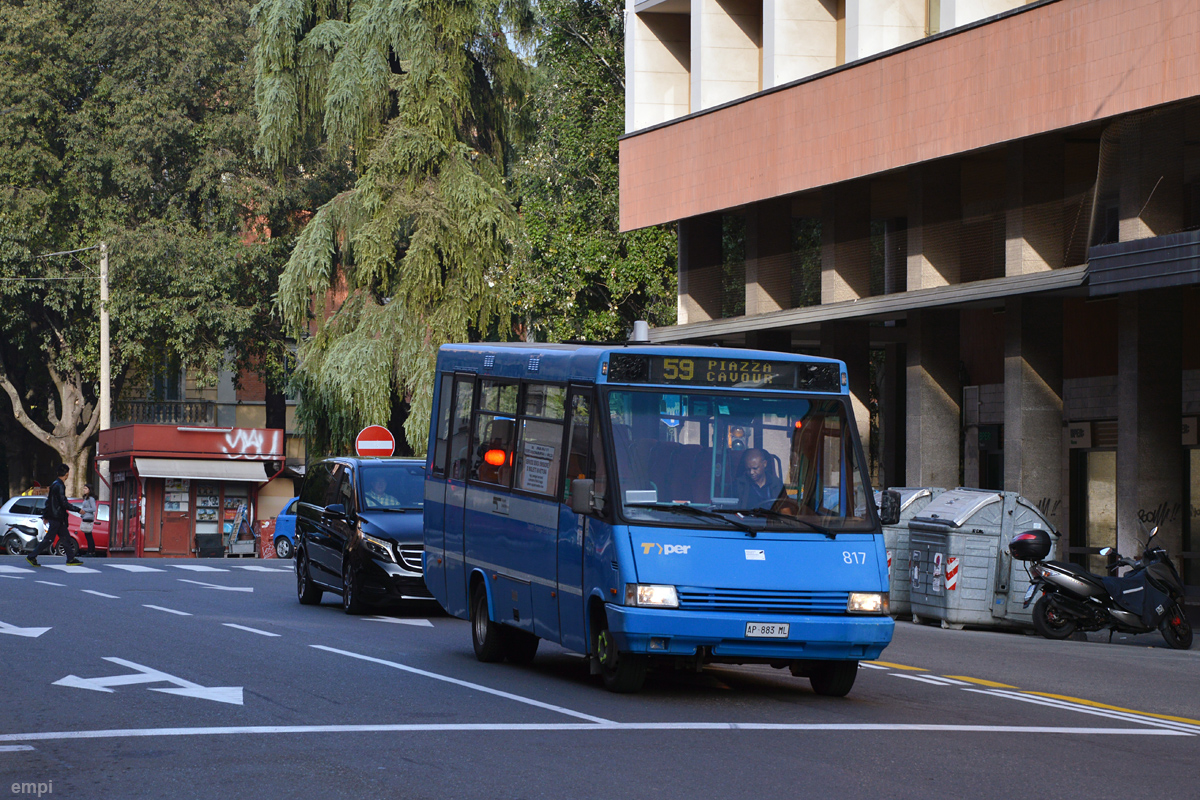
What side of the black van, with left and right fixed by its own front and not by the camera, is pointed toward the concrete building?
left

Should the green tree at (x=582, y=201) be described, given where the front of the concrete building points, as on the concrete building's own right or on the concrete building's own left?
on the concrete building's own right

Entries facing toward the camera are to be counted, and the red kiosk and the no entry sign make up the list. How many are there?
2

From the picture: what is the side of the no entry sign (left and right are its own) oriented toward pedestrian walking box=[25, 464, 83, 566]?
right

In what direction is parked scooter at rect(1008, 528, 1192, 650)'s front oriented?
to the viewer's right

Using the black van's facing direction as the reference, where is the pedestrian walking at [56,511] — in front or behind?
behind

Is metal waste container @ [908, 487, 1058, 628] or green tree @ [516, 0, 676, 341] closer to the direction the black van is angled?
the metal waste container
